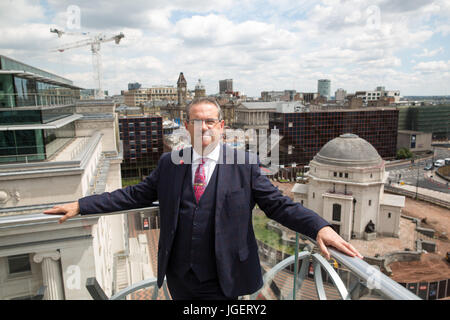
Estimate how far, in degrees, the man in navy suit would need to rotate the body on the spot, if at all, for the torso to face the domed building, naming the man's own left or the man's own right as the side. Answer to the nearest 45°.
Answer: approximately 135° to the man's own left

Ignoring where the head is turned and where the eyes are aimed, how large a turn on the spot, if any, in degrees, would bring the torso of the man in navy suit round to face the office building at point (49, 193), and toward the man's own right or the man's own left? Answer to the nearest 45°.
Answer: approximately 135° to the man's own right

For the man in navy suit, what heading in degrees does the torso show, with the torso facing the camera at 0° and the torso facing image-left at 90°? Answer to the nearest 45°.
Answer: approximately 0°

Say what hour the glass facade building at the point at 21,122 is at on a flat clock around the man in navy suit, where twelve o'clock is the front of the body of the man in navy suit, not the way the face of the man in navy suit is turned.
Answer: The glass facade building is roughly at 5 o'clock from the man in navy suit.
